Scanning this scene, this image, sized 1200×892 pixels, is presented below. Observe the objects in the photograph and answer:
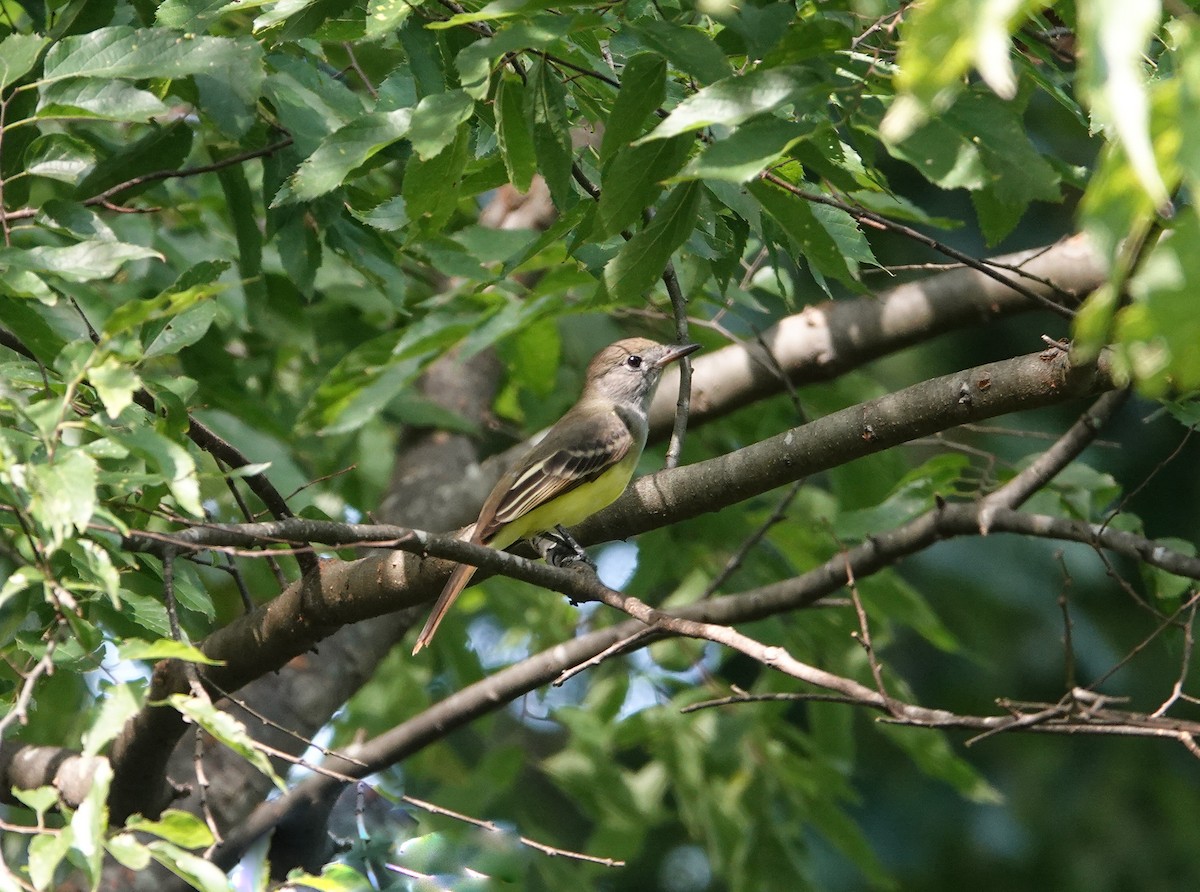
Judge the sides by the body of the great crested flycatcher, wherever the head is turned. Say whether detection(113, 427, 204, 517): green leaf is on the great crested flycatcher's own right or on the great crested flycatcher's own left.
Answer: on the great crested flycatcher's own right

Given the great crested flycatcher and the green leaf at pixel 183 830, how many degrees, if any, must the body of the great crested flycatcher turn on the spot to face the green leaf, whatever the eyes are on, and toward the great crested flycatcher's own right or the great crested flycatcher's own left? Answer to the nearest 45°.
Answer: approximately 90° to the great crested flycatcher's own right

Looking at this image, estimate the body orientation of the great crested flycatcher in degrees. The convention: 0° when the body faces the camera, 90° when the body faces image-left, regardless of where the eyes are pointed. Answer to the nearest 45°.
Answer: approximately 270°
